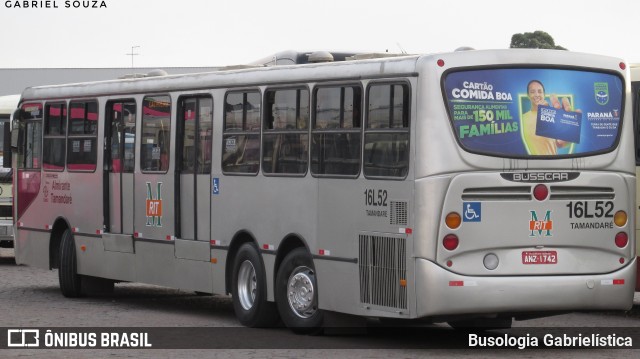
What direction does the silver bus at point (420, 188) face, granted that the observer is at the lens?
facing away from the viewer and to the left of the viewer
